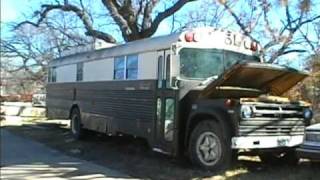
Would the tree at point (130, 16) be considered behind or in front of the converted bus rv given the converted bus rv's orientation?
behind

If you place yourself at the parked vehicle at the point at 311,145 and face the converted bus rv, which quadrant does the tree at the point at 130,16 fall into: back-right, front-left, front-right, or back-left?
front-right

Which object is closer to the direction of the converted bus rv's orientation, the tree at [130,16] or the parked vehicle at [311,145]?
the parked vehicle

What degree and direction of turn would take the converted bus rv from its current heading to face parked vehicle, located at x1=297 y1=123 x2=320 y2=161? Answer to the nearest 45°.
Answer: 0° — it already faces it

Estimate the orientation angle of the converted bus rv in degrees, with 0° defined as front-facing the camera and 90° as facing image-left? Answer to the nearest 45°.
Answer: approximately 315°
